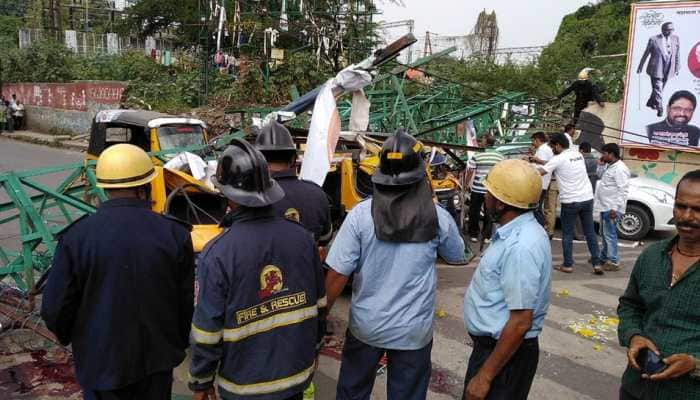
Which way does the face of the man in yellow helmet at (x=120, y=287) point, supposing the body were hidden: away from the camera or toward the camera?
away from the camera

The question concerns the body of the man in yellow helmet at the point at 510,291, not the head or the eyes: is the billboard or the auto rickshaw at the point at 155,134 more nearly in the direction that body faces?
the auto rickshaw

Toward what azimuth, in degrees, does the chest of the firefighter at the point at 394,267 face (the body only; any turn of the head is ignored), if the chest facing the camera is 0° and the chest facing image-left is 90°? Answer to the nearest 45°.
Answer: approximately 180°

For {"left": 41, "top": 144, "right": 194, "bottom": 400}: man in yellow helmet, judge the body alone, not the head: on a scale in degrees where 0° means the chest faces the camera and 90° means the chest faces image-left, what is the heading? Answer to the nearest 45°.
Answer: approximately 180°

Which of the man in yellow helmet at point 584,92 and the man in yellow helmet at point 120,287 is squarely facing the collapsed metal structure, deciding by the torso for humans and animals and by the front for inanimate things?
the man in yellow helmet at point 120,287

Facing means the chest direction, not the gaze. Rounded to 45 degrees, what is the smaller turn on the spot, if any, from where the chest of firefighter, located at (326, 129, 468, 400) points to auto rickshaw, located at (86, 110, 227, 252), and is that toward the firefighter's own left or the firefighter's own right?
approximately 45° to the firefighter's own left

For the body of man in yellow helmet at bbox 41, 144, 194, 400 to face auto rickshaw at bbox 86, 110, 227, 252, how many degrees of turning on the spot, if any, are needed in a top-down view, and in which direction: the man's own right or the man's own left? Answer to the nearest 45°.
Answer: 0° — they already face it

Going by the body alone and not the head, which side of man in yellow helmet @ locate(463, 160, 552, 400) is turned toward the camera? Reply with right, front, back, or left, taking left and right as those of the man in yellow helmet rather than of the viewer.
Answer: left

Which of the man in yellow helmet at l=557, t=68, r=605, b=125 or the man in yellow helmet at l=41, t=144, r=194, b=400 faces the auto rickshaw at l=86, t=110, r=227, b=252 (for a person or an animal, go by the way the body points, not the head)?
the man in yellow helmet at l=41, t=144, r=194, b=400
